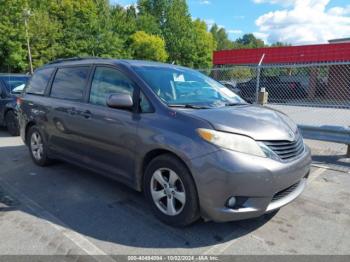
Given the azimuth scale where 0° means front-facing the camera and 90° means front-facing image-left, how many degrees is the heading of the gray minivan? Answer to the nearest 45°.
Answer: approximately 315°

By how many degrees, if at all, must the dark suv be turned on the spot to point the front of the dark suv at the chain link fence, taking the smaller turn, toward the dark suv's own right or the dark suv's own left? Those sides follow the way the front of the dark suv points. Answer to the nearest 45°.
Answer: approximately 45° to the dark suv's own left

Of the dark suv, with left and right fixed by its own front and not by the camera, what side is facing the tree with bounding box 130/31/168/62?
left

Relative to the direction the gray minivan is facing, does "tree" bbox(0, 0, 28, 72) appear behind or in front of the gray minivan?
behind

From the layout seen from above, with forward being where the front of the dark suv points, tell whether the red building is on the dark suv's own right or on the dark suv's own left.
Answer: on the dark suv's own left

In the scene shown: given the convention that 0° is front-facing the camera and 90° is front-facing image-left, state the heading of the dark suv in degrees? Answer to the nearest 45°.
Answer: approximately 315°

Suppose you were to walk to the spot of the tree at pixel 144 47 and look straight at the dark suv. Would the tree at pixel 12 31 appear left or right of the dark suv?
right

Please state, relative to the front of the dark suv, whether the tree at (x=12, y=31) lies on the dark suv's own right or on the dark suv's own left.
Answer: on the dark suv's own left

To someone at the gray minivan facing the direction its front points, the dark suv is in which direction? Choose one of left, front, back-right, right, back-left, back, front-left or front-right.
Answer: back

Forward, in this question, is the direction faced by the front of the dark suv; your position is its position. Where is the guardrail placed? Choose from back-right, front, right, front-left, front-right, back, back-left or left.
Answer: front

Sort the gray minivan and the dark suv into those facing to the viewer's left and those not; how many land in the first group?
0

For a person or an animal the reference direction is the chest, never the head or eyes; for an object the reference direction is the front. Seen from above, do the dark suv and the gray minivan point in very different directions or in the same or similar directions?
same or similar directions

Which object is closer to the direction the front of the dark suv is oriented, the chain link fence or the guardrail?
the guardrail

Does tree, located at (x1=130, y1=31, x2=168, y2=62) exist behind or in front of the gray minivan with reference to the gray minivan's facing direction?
behind

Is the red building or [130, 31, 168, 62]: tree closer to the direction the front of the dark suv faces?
the red building

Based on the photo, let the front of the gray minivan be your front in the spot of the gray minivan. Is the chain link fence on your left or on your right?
on your left
